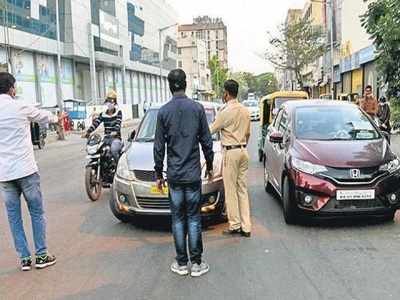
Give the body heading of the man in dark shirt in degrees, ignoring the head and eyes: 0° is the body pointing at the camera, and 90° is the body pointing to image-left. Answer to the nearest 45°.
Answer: approximately 180°

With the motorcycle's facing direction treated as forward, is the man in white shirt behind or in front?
in front

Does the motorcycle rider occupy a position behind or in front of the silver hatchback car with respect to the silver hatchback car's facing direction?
behind

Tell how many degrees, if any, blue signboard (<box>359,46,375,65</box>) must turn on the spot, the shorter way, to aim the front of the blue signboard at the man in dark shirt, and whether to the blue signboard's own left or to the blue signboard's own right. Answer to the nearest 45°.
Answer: approximately 45° to the blue signboard's own left

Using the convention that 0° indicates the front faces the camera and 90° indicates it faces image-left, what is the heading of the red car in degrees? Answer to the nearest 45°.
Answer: approximately 315°

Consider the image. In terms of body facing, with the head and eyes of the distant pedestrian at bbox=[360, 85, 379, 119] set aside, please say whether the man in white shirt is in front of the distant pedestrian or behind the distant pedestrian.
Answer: in front

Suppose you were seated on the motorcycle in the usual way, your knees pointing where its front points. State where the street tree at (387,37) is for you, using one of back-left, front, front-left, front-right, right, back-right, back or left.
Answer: back-left

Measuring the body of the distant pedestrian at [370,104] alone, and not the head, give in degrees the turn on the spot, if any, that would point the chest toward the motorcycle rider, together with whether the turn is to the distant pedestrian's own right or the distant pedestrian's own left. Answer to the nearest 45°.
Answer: approximately 45° to the distant pedestrian's own right

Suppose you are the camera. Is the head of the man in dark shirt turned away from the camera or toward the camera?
away from the camera

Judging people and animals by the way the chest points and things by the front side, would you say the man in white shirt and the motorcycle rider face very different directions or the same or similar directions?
very different directions

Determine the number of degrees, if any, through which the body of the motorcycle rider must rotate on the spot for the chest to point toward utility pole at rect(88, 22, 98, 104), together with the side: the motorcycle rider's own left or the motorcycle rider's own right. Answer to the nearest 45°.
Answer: approximately 135° to the motorcycle rider's own right
